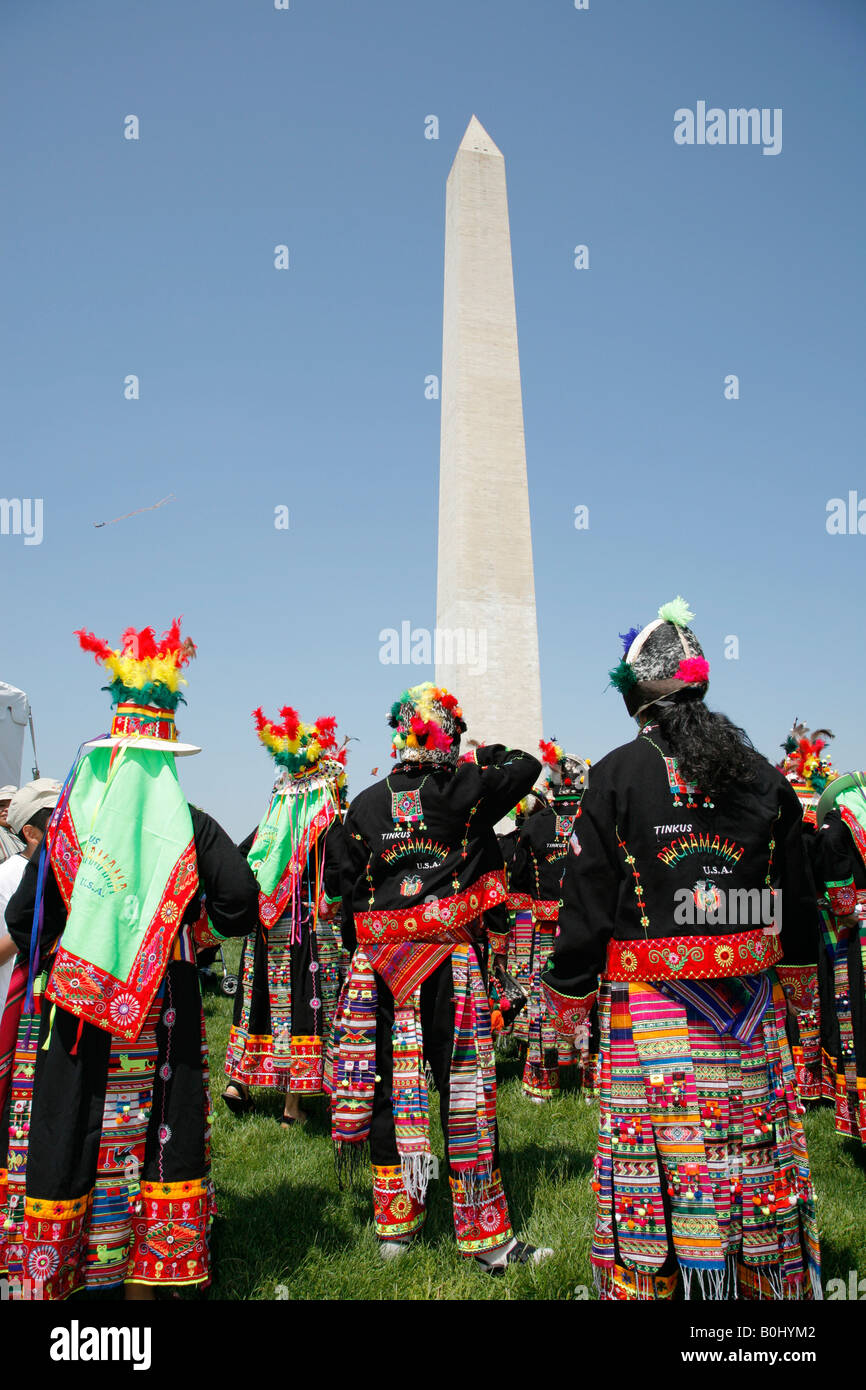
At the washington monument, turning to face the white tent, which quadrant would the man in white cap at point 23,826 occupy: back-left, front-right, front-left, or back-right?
front-left

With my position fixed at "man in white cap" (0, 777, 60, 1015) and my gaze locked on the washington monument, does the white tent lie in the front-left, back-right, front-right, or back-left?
front-left

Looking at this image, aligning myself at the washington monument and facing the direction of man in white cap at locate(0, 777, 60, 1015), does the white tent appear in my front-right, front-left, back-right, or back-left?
front-right

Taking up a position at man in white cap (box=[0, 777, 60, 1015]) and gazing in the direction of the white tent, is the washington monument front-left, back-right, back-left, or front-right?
front-right
